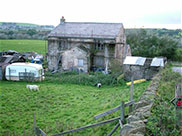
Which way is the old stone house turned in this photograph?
toward the camera

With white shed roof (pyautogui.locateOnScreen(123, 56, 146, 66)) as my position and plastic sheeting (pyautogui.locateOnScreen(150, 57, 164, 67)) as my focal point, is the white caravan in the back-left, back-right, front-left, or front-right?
back-right

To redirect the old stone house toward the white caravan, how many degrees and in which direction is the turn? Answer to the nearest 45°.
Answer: approximately 45° to its right

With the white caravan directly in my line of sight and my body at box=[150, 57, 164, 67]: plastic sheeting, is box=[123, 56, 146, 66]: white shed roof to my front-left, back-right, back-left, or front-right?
front-right

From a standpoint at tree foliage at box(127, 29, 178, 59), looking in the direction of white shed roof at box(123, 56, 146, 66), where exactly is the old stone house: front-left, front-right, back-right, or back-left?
front-right

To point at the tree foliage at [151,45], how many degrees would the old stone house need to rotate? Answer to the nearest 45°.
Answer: approximately 135° to its left

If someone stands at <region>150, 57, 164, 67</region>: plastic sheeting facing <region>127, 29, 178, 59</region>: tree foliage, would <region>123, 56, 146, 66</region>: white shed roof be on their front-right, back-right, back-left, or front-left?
front-left

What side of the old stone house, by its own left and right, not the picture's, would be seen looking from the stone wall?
front

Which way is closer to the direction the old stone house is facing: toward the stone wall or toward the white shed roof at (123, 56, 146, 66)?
the stone wall

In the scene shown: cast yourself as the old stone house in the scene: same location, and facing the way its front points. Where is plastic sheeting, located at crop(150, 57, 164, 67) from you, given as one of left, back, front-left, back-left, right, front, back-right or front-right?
front-left

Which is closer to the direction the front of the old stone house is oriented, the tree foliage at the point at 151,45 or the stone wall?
the stone wall

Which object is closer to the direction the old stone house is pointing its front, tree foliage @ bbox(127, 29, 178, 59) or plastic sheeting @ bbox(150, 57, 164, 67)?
the plastic sheeting

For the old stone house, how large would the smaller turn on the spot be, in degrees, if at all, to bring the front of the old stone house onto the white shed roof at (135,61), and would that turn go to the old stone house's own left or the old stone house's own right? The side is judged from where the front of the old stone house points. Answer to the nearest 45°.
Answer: approximately 45° to the old stone house's own left

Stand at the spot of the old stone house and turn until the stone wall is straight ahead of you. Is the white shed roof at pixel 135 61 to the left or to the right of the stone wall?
left
